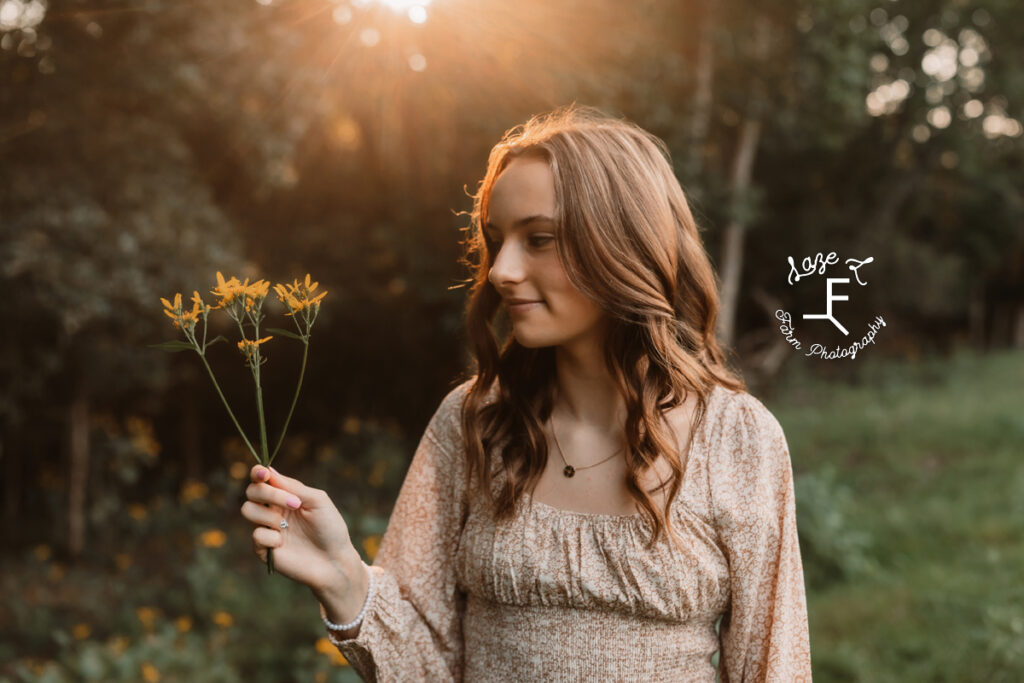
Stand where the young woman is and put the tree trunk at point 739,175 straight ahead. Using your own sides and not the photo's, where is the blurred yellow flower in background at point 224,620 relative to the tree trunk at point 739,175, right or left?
left

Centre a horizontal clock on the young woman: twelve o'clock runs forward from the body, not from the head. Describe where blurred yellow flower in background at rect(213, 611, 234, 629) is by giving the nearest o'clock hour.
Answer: The blurred yellow flower in background is roughly at 5 o'clock from the young woman.

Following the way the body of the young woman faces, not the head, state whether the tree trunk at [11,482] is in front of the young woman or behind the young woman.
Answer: behind

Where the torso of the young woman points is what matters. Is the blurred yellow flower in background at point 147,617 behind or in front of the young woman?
behind

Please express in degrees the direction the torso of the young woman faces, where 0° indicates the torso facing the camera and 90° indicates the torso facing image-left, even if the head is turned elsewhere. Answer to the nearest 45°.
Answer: approximately 0°

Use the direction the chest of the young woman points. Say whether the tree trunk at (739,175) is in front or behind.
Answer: behind

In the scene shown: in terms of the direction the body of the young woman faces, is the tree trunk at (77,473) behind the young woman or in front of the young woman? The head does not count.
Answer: behind
